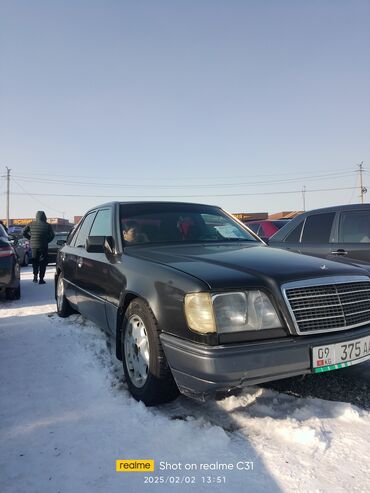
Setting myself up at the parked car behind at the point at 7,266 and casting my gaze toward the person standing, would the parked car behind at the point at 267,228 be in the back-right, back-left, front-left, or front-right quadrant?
front-right

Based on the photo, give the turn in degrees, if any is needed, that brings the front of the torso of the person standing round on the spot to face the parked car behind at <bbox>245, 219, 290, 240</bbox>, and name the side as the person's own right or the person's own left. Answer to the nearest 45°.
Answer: approximately 90° to the person's own right

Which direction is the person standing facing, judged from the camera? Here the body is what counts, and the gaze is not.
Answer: away from the camera

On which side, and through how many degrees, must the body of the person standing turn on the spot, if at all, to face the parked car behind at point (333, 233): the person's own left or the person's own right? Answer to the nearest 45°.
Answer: approximately 135° to the person's own right

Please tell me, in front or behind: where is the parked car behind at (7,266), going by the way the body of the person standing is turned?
behind
